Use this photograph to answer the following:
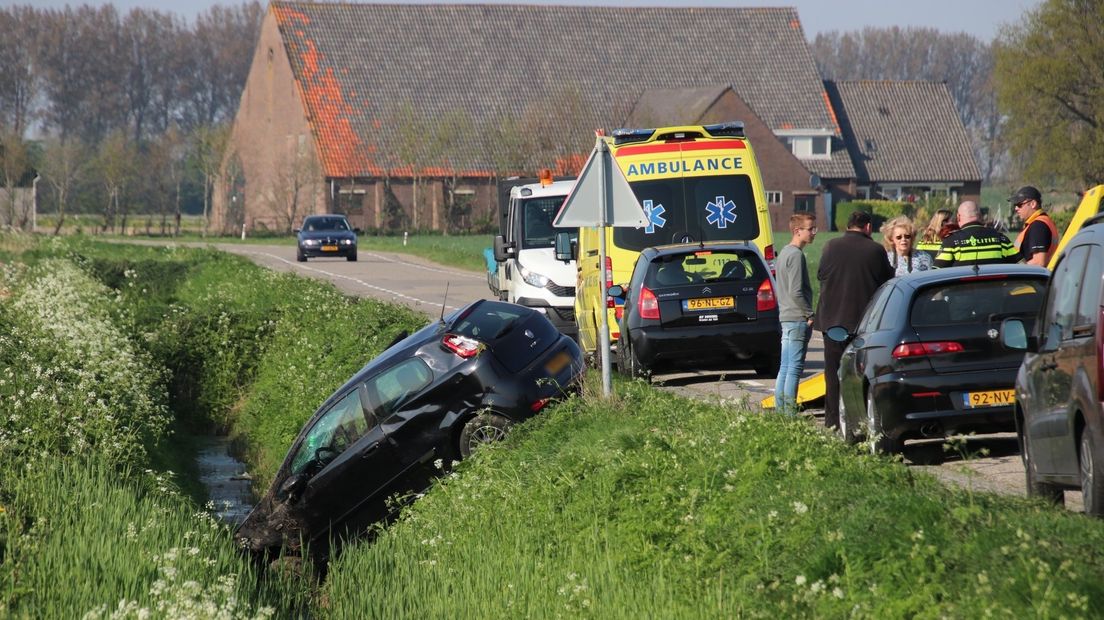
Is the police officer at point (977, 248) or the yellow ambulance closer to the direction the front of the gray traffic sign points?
the yellow ambulance

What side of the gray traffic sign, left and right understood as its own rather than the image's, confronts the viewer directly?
back

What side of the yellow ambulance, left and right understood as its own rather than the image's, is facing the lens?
back

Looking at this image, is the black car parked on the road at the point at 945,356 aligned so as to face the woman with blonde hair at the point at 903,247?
yes

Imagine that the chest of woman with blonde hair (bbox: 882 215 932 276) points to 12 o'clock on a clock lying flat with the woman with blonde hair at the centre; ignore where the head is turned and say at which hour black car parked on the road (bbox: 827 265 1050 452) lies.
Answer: The black car parked on the road is roughly at 12 o'clock from the woman with blonde hair.

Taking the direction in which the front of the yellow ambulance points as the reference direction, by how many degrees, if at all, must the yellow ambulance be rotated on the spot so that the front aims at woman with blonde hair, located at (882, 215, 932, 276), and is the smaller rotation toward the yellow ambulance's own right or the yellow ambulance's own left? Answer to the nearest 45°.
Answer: approximately 135° to the yellow ambulance's own right
